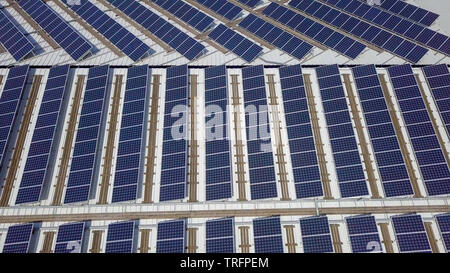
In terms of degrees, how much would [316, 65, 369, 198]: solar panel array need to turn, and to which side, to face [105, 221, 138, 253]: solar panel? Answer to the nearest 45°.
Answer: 0° — it already faces it
